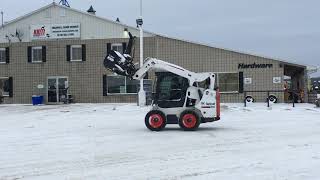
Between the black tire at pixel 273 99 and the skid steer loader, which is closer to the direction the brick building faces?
the skid steer loader

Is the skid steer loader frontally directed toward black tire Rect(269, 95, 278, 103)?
no

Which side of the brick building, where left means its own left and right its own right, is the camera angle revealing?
front

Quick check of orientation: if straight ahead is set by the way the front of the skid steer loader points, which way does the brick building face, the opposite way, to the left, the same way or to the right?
to the left

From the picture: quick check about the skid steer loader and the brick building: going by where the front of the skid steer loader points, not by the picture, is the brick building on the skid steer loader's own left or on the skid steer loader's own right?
on the skid steer loader's own right

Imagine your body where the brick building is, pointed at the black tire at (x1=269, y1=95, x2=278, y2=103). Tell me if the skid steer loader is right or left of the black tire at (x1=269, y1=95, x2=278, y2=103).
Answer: right

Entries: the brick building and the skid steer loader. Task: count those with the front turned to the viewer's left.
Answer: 1

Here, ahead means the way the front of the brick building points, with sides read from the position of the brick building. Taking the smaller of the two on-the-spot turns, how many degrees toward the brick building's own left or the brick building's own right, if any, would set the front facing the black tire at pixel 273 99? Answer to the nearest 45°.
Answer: approximately 90° to the brick building's own left

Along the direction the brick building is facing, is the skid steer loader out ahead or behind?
ahead

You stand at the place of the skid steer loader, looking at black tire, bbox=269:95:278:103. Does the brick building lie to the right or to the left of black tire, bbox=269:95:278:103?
left

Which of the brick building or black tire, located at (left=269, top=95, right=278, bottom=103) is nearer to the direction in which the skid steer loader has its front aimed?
the brick building

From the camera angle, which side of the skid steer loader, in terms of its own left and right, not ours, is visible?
left
